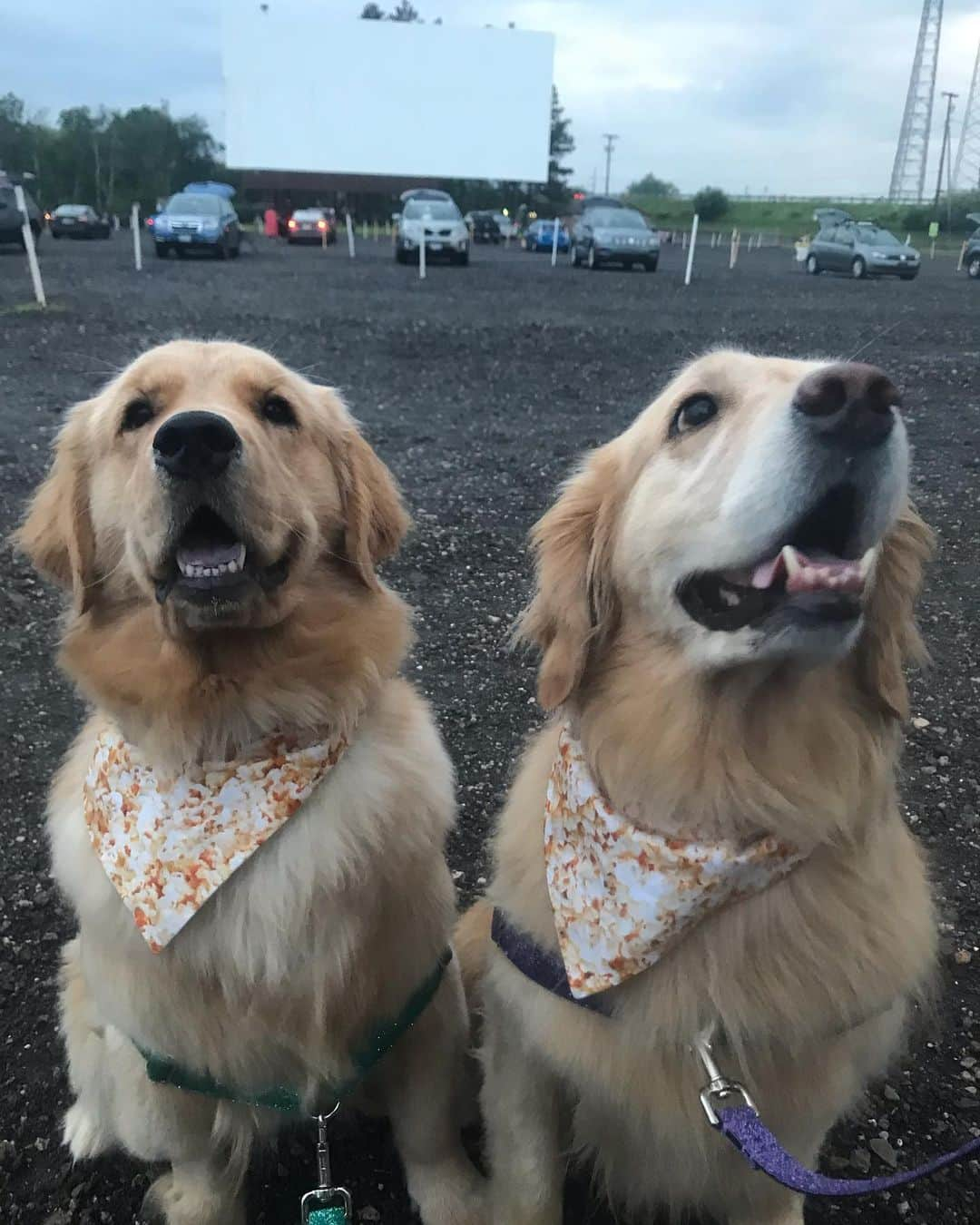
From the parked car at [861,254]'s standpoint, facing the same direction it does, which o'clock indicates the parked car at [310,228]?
the parked car at [310,228] is roughly at 5 o'clock from the parked car at [861,254].

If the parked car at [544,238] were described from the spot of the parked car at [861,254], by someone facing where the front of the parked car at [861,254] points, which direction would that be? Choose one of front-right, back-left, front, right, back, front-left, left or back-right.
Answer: back

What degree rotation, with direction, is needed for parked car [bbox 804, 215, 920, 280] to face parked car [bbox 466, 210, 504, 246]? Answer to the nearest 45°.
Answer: approximately 180°

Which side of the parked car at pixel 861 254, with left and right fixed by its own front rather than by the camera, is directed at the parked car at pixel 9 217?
right

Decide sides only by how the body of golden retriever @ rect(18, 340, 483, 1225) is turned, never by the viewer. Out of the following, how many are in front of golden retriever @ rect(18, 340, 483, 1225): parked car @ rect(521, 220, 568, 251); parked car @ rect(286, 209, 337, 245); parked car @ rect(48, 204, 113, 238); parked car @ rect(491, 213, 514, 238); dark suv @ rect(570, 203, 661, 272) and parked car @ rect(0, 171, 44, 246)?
0

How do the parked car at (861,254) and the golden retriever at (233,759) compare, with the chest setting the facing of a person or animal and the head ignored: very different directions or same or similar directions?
same or similar directions

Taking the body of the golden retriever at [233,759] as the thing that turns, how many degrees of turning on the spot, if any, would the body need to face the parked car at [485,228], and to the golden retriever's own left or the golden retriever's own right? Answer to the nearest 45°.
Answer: approximately 180°

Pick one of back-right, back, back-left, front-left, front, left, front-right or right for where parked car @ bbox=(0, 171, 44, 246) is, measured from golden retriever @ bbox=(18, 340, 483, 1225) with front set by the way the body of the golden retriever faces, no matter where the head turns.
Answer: back

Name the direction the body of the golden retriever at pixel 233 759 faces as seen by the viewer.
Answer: toward the camera

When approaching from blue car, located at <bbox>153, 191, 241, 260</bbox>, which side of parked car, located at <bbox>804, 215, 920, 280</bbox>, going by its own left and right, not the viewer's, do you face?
right

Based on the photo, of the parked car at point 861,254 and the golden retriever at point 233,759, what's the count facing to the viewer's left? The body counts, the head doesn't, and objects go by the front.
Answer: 0

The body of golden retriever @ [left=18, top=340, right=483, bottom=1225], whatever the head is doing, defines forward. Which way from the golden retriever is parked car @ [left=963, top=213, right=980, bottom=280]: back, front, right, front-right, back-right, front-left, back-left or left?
back-left

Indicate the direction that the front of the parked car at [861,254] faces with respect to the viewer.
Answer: facing the viewer and to the right of the viewer

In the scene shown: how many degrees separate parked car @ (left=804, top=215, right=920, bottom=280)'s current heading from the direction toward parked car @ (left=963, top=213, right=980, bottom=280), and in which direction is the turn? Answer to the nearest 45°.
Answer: approximately 45° to its left

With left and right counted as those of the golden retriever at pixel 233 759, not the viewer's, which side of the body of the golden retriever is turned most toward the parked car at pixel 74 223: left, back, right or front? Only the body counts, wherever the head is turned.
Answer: back

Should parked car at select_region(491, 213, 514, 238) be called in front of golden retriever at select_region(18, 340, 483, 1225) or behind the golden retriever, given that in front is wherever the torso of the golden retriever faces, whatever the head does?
behind
